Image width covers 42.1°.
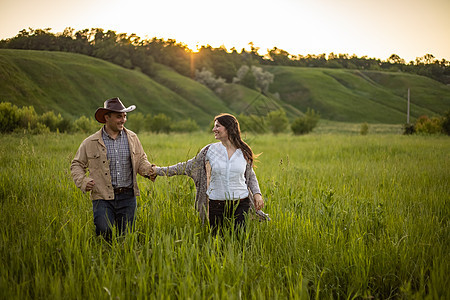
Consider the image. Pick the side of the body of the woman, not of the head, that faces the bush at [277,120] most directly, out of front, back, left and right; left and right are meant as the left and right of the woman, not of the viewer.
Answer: back

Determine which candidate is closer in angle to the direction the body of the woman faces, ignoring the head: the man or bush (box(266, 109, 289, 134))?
the man

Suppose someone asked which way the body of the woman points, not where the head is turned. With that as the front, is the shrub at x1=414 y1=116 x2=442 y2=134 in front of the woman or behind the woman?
behind

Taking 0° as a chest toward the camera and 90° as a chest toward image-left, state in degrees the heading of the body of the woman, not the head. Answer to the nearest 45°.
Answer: approximately 0°

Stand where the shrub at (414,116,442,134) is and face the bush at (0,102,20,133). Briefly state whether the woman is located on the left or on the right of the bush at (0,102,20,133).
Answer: left

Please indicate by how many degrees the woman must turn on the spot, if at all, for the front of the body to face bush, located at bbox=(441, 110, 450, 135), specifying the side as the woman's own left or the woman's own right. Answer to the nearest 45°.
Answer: approximately 135° to the woman's own left

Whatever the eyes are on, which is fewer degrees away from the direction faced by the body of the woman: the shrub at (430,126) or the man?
the man

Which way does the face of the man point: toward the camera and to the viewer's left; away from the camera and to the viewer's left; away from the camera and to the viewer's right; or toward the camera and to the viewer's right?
toward the camera and to the viewer's right

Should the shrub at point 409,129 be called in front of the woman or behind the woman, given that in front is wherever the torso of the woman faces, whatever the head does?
behind

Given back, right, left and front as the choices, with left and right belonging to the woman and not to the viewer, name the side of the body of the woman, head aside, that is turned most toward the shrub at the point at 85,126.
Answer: back

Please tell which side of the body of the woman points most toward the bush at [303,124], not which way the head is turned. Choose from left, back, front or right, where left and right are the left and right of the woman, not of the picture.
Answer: back
